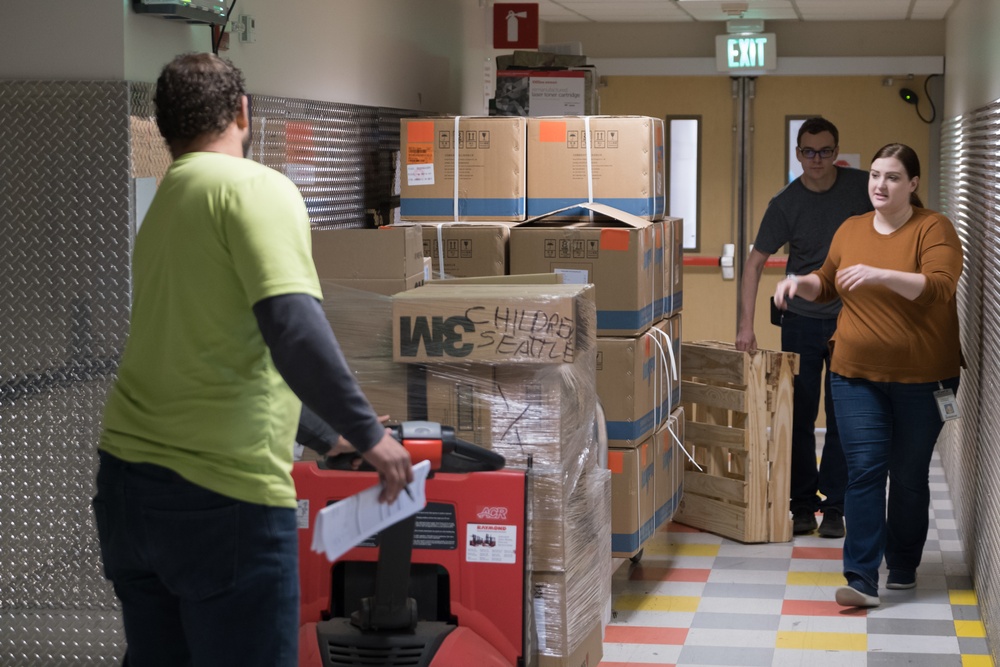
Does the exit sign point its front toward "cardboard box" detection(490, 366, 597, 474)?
yes

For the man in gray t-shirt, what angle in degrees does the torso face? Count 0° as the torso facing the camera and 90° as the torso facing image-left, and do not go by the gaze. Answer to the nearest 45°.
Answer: approximately 0°

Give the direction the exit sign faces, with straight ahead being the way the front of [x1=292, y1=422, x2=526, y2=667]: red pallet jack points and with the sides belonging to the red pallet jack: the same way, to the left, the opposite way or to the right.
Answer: the opposite way

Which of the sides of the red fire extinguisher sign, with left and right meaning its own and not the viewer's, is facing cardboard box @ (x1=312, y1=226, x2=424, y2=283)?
front

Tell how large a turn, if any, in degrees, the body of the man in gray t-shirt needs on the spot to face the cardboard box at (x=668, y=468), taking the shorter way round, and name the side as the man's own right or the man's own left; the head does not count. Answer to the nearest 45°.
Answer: approximately 45° to the man's own right

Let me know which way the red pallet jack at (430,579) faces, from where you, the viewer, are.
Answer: facing away from the viewer

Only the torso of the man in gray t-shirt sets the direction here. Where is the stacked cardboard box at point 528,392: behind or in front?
in front

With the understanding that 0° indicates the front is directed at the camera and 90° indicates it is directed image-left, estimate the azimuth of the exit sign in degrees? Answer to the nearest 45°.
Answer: approximately 0°

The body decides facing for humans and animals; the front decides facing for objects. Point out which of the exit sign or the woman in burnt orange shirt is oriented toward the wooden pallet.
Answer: the exit sign

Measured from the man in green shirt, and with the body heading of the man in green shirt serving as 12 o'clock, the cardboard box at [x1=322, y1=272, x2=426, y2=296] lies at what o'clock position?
The cardboard box is roughly at 11 o'clock from the man in green shirt.

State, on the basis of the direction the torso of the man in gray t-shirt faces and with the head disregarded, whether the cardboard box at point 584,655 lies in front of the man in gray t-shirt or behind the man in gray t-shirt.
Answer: in front

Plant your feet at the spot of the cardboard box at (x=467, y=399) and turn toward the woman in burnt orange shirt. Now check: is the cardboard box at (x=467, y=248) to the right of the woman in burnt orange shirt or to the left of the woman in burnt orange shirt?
left
